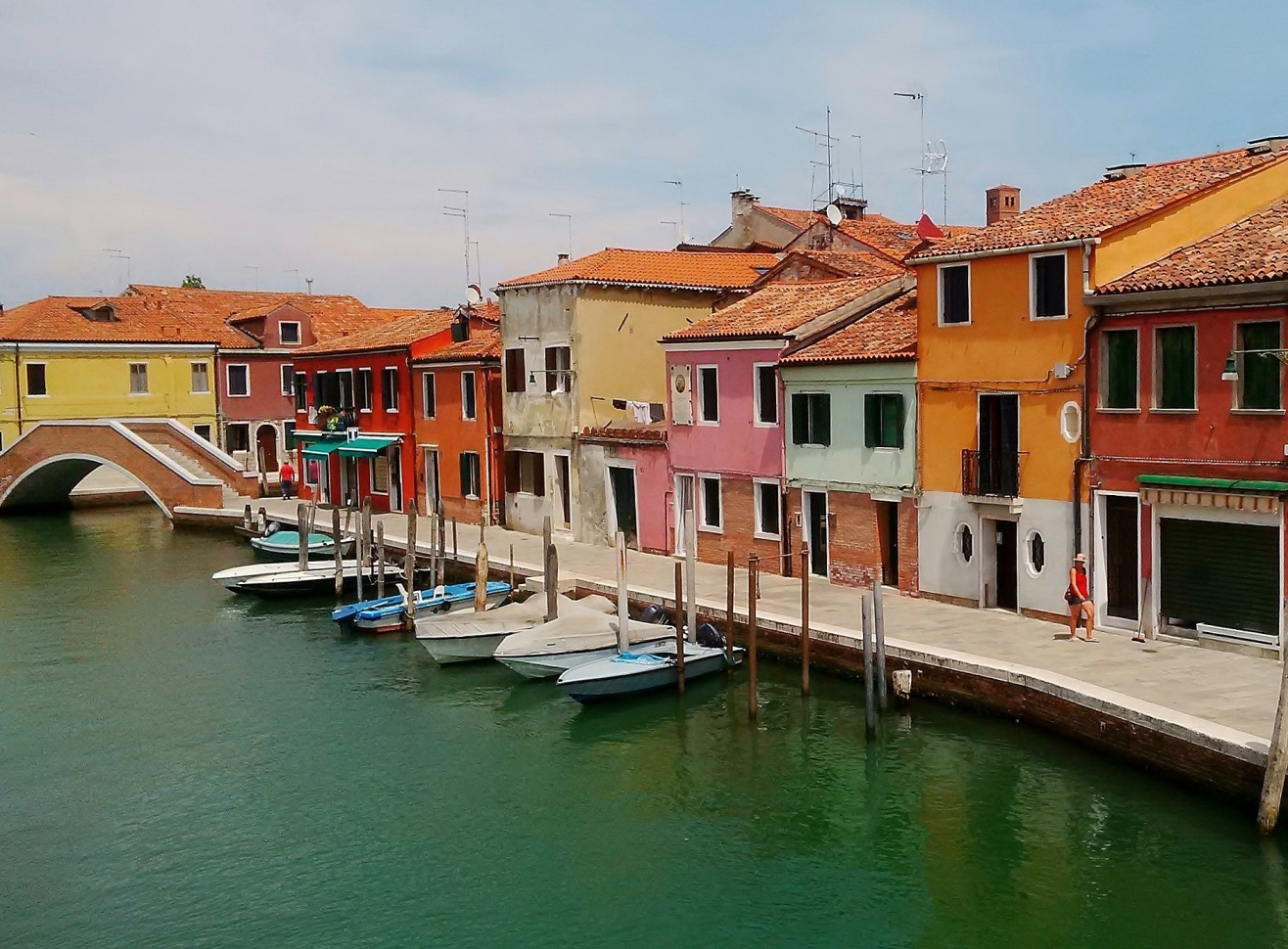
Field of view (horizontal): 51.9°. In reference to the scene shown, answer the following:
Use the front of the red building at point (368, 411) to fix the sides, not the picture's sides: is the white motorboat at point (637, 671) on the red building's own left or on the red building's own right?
on the red building's own left

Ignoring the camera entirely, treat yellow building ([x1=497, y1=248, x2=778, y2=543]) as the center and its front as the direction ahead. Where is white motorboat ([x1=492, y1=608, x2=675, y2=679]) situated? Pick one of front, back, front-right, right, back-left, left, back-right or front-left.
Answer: front-left

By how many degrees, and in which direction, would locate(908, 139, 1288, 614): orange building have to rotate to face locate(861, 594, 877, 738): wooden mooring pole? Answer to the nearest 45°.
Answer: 0° — it already faces it

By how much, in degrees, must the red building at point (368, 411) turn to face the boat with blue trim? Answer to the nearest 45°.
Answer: approximately 45° to its left

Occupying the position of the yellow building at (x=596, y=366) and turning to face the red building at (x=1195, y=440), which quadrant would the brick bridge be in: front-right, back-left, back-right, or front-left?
back-right

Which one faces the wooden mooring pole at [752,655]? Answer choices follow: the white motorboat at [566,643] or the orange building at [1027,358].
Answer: the orange building

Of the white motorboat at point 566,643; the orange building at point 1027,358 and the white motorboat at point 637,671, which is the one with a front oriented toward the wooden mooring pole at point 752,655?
the orange building

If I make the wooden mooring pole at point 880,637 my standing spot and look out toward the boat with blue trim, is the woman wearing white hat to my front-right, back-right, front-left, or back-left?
back-right

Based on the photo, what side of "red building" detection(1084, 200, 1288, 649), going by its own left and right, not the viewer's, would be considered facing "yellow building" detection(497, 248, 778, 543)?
right

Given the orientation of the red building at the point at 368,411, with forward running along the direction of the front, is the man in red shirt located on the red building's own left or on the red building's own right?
on the red building's own right
